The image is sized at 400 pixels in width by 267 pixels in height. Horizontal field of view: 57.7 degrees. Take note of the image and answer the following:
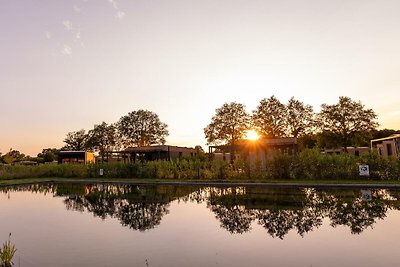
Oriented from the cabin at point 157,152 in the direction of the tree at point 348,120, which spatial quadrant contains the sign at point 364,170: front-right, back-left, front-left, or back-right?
front-right

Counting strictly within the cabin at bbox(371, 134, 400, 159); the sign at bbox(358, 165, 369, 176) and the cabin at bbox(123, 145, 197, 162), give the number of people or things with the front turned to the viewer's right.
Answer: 0

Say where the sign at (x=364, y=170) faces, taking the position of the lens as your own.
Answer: facing the viewer

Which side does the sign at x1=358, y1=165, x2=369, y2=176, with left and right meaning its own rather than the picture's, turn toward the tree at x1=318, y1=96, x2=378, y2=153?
back

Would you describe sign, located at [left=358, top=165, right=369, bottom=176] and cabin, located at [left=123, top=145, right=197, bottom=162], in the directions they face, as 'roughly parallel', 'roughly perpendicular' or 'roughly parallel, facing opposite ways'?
roughly parallel

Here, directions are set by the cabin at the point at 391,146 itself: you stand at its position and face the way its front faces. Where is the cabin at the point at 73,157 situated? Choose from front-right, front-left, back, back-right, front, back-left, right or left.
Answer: front-right

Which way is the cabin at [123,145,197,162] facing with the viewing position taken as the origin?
facing the viewer and to the left of the viewer

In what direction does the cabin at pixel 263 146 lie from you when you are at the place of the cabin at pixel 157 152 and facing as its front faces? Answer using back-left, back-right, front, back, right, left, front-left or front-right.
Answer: left

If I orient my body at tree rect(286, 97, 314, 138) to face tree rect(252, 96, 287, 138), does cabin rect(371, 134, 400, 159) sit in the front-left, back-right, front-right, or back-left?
back-left

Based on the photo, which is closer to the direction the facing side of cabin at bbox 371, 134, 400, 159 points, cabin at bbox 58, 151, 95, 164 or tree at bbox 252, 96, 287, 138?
the cabin

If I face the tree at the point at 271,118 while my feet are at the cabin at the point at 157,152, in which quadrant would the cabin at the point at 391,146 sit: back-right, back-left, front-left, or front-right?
front-right

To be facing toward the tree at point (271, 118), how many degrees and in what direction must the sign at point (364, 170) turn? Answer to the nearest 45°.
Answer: approximately 135° to its right

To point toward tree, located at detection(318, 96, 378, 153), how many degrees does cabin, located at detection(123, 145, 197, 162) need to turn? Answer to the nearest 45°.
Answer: approximately 135° to its left
